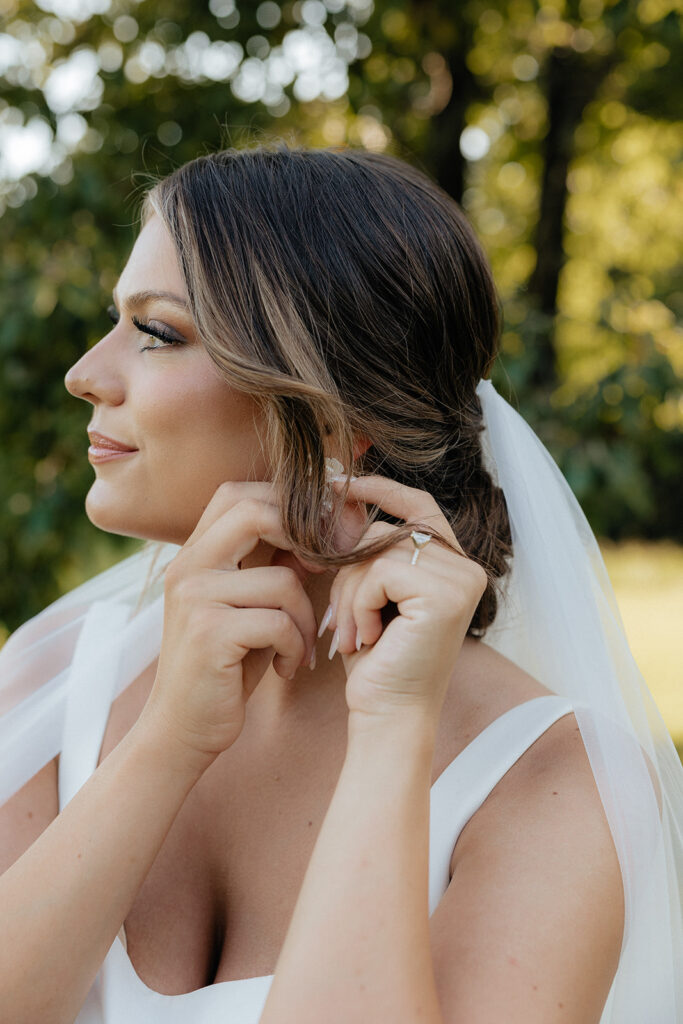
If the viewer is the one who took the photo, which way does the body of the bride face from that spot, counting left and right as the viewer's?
facing the viewer and to the left of the viewer

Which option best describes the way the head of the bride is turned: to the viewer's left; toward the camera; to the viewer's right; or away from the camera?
to the viewer's left
